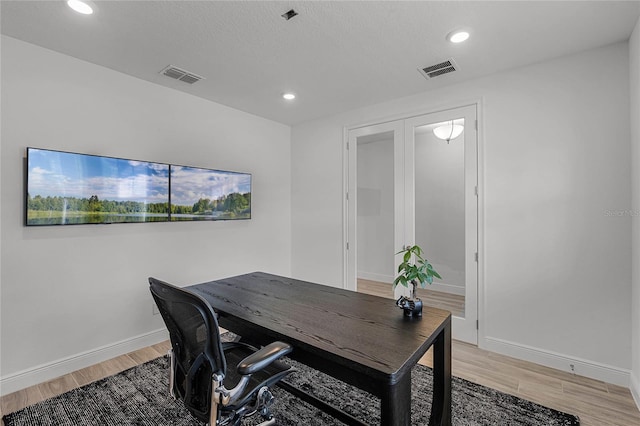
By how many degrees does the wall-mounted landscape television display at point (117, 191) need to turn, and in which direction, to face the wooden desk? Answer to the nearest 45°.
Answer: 0° — it already faces it

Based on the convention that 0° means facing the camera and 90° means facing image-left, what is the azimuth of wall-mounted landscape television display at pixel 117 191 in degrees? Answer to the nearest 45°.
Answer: approximately 315°

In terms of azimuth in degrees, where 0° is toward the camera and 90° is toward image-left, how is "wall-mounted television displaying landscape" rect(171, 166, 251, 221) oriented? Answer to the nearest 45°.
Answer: approximately 315°

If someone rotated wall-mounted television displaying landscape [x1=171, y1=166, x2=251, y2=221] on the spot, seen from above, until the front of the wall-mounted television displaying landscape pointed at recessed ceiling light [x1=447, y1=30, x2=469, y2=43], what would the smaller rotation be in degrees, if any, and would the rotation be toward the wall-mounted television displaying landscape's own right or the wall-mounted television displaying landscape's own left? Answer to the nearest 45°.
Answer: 0° — it already faces it

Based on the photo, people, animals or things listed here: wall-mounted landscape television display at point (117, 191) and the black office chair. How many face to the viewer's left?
0

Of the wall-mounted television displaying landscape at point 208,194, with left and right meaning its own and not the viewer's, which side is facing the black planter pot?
front

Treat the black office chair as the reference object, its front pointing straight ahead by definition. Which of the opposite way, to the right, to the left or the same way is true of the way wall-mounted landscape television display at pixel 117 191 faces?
to the right

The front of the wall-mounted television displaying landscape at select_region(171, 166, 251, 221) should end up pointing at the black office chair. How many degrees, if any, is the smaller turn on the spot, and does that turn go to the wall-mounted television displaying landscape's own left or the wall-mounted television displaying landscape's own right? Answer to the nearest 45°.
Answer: approximately 45° to the wall-mounted television displaying landscape's own right

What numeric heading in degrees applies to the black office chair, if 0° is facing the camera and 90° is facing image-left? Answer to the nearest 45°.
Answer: approximately 225°

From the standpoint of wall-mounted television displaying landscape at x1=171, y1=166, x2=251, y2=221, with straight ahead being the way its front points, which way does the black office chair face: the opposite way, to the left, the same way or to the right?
to the left

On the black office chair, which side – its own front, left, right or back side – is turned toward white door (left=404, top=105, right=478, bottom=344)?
front

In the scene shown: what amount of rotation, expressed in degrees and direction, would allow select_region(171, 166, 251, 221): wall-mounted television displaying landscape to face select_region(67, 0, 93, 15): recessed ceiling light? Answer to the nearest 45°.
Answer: approximately 90° to its right

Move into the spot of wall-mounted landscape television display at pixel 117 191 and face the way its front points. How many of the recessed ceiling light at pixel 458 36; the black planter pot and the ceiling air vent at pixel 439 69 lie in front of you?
3

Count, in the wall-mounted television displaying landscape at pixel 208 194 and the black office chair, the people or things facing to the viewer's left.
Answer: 0

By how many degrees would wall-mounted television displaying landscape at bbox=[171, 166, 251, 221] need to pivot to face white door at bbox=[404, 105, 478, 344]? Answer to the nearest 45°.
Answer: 0° — it already faces it
